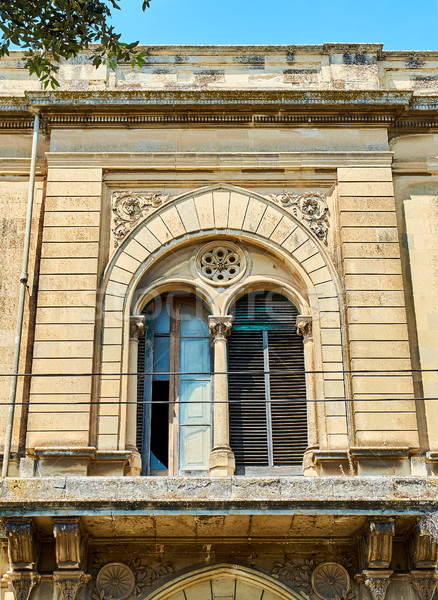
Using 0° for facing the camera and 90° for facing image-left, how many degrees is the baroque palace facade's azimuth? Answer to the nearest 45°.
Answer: approximately 0°
